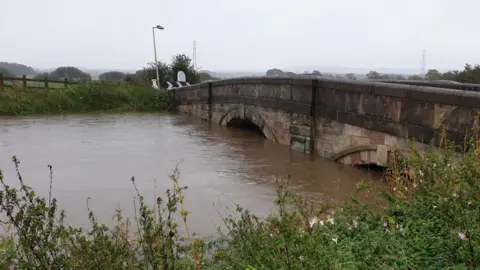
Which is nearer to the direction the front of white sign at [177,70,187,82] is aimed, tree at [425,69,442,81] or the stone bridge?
the stone bridge

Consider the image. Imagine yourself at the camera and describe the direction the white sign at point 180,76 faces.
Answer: facing the viewer

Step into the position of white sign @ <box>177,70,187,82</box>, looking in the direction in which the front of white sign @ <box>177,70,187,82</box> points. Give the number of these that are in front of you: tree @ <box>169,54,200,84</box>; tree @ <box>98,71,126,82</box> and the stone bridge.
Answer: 1

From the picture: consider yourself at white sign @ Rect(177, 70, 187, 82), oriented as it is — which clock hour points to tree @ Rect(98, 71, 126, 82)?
The tree is roughly at 5 o'clock from the white sign.

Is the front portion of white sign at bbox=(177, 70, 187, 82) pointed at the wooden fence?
no

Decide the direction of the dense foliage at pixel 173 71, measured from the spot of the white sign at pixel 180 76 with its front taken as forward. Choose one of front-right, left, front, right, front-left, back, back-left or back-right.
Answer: back

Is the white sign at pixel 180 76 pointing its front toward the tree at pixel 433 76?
no

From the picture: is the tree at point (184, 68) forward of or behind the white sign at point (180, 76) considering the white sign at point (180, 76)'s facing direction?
behind

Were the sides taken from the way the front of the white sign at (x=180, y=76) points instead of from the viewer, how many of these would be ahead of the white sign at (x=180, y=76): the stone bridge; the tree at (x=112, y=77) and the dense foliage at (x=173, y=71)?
1

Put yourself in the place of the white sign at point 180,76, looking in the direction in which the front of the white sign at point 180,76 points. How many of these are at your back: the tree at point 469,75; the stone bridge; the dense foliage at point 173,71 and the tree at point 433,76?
1

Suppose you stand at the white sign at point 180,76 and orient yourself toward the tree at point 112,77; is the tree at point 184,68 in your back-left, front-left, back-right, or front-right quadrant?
front-right
